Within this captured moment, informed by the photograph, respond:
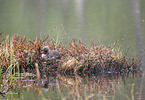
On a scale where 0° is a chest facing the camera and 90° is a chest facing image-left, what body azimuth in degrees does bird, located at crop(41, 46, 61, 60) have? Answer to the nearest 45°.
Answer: approximately 90°
